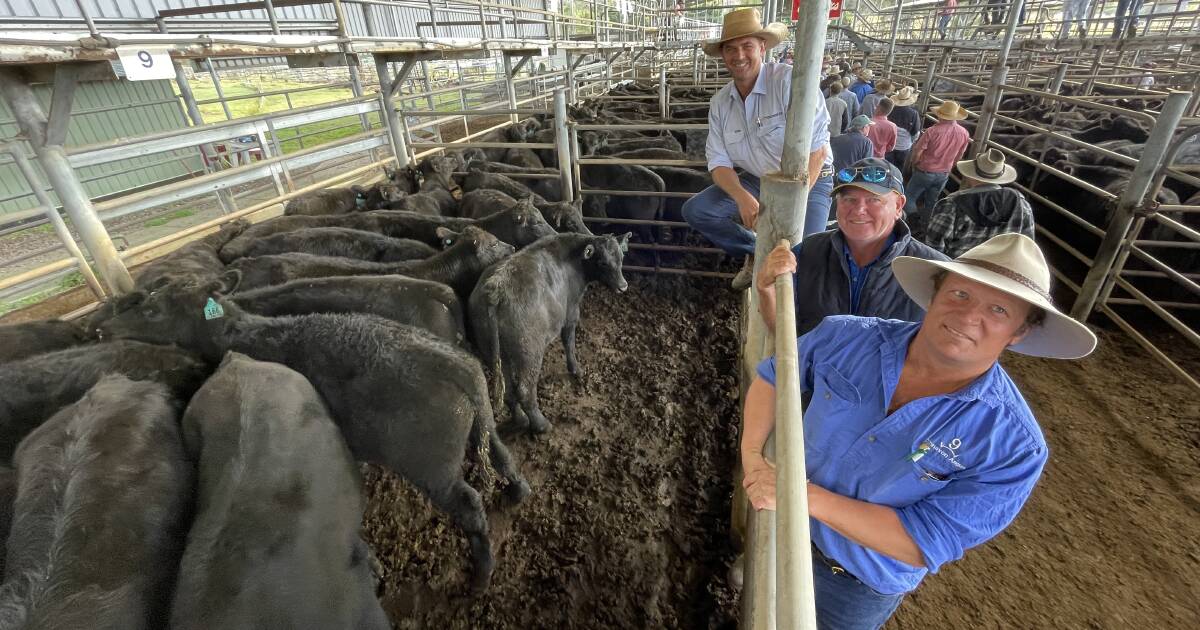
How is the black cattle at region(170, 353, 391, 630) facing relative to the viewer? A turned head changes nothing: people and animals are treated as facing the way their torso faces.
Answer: away from the camera

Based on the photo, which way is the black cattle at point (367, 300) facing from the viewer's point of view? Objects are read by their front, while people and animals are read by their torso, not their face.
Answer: to the viewer's left

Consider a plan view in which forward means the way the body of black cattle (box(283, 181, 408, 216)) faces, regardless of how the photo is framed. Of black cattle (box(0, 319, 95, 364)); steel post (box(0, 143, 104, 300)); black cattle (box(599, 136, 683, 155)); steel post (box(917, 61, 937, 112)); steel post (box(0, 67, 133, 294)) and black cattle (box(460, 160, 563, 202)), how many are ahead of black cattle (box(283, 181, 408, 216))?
3

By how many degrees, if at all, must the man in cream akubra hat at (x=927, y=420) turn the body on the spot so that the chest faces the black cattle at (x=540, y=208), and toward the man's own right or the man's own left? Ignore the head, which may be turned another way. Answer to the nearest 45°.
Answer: approximately 90° to the man's own right

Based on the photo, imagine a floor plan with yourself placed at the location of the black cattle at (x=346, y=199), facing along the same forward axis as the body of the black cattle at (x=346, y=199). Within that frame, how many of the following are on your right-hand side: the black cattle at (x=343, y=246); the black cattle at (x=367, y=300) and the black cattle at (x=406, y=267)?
3

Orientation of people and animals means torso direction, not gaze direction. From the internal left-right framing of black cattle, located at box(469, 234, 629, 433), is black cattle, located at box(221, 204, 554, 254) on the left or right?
on its left

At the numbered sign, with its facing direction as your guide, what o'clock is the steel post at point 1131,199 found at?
The steel post is roughly at 10 o'clock from the numbered sign.

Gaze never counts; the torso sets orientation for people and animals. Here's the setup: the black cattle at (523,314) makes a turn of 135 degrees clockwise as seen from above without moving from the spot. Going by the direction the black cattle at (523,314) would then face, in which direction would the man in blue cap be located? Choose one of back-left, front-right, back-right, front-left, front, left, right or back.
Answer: front-left

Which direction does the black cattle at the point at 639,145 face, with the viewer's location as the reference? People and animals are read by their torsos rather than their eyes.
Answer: facing to the left of the viewer

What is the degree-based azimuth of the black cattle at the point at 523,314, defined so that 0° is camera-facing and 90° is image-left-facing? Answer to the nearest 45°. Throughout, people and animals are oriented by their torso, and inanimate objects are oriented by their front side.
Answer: approximately 225°
